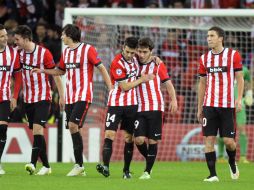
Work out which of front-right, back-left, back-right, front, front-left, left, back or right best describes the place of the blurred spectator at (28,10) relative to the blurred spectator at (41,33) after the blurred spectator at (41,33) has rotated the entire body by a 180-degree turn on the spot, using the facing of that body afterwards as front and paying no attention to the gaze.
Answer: front

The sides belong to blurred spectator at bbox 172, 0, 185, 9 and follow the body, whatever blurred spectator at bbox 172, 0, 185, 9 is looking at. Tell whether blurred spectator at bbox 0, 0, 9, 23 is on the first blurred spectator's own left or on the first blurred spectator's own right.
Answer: on the first blurred spectator's own right

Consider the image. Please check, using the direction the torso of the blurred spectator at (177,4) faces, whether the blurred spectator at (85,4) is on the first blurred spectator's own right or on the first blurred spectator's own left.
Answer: on the first blurred spectator's own right

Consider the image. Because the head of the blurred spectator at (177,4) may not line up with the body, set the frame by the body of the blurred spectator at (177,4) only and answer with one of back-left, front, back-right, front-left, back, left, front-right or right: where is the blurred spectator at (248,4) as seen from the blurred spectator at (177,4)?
left

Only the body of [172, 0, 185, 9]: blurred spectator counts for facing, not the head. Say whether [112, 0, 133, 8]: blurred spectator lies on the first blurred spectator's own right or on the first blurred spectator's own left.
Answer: on the first blurred spectator's own right

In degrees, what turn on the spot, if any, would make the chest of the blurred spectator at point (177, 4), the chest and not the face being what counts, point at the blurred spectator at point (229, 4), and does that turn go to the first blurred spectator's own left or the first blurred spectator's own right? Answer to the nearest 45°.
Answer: approximately 90° to the first blurred spectator's own left

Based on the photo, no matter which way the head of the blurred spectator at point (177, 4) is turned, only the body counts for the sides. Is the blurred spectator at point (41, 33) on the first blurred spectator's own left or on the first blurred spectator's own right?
on the first blurred spectator's own right

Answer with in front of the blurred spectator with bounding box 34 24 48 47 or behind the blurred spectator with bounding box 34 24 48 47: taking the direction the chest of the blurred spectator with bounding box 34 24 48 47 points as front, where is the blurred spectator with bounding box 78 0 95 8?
behind

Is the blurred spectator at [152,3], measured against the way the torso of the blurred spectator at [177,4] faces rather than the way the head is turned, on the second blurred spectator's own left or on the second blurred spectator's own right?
on the second blurred spectator's own right

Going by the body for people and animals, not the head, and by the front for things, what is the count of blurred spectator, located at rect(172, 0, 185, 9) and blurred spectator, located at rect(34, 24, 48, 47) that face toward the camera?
2

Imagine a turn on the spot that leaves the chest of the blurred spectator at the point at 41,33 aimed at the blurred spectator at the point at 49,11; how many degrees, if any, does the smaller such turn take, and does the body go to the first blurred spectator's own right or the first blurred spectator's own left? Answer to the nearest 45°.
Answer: approximately 180°

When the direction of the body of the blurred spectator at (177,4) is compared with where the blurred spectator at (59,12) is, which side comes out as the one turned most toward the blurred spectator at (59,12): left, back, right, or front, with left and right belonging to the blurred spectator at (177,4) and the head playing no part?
right

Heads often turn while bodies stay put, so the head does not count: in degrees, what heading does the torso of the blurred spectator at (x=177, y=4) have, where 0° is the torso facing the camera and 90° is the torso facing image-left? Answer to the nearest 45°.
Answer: approximately 0°
